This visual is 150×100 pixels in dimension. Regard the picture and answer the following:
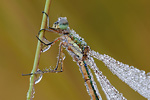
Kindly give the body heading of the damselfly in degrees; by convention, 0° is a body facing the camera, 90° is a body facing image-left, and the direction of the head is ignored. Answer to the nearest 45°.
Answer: approximately 90°
